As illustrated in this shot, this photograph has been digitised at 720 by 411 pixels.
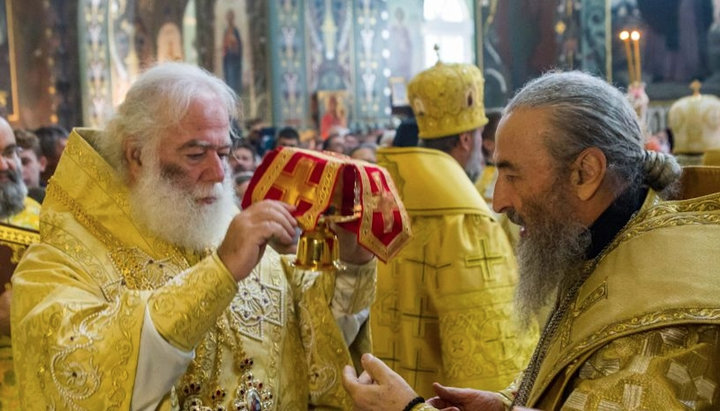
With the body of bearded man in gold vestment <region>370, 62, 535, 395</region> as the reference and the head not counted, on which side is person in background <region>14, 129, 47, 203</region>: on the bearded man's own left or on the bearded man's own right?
on the bearded man's own left

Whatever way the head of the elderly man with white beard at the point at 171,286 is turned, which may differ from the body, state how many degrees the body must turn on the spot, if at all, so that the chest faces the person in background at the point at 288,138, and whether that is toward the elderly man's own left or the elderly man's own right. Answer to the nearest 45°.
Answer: approximately 135° to the elderly man's own left

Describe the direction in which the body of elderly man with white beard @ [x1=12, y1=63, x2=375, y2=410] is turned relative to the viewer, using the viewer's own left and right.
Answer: facing the viewer and to the right of the viewer

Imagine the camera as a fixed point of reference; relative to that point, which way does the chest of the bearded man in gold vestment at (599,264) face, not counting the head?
to the viewer's left

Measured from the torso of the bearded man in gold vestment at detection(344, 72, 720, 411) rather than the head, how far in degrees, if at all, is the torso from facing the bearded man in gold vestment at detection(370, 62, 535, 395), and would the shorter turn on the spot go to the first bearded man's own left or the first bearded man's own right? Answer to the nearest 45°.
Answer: approximately 90° to the first bearded man's own right

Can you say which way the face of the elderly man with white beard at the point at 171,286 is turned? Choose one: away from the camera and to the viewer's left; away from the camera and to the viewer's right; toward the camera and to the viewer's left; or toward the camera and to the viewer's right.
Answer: toward the camera and to the viewer's right
